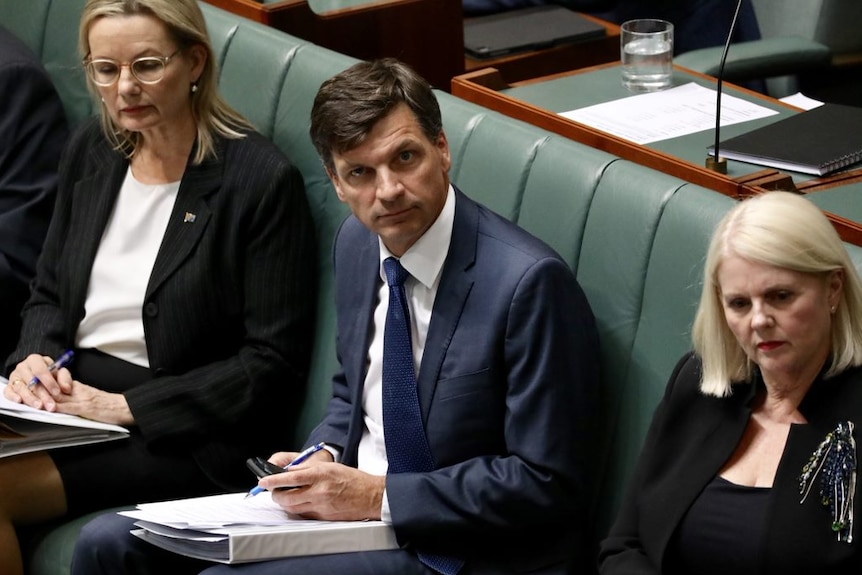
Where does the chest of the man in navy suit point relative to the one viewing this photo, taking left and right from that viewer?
facing the viewer and to the left of the viewer

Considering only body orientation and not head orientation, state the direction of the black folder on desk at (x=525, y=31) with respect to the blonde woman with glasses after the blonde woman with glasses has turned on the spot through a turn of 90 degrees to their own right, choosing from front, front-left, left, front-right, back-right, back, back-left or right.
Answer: right

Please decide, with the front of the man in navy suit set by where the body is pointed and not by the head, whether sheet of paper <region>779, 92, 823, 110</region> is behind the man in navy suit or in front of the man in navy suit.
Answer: behind

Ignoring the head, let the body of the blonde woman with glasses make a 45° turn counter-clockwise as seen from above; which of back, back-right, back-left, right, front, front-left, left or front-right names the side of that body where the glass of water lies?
left

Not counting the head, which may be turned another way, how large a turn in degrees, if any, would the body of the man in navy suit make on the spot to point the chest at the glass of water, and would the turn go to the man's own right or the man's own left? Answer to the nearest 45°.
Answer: approximately 180°

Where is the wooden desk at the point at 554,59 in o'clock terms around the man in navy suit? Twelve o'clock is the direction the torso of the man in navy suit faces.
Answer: The wooden desk is roughly at 5 o'clock from the man in navy suit.

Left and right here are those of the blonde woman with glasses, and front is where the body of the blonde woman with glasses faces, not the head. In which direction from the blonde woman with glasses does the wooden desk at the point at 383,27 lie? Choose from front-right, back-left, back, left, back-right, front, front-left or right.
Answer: back

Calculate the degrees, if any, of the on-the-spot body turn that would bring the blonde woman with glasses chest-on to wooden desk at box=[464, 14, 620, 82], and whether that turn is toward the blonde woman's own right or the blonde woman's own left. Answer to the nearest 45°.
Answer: approximately 180°

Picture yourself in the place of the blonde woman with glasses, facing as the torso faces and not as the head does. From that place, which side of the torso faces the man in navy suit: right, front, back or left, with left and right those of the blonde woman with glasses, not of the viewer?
left

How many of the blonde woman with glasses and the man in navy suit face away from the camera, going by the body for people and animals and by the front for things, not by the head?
0

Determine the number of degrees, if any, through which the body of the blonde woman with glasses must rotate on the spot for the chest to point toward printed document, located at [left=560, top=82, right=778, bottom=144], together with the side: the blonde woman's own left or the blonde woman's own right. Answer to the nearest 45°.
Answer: approximately 135° to the blonde woman's own left

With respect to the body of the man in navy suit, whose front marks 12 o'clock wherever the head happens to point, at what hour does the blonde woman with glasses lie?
The blonde woman with glasses is roughly at 3 o'clock from the man in navy suit.
